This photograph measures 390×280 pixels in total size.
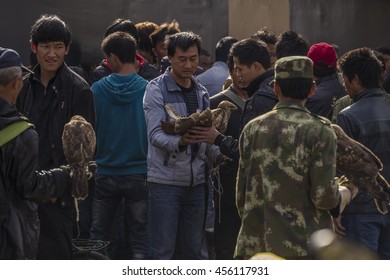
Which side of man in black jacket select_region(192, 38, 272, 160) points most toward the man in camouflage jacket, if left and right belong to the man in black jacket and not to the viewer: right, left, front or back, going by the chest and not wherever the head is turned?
left

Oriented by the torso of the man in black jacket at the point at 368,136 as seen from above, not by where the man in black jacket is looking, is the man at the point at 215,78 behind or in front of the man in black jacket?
in front

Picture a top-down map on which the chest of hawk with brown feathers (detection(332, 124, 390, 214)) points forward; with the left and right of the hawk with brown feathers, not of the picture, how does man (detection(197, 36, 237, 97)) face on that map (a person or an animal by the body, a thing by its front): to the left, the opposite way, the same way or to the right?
to the right

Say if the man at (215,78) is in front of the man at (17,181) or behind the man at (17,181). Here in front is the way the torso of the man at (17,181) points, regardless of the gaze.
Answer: in front

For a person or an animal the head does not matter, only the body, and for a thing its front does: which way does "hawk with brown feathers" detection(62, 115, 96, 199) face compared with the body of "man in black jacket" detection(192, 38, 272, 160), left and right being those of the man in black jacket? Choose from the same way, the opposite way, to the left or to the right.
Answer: to the right

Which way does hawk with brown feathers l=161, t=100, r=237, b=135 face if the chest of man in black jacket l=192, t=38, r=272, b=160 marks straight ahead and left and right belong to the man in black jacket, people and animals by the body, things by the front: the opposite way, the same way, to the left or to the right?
the opposite way

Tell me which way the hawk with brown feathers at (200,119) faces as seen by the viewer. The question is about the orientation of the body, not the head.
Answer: to the viewer's right

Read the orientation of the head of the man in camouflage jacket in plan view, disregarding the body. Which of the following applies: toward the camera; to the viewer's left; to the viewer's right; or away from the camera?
away from the camera
